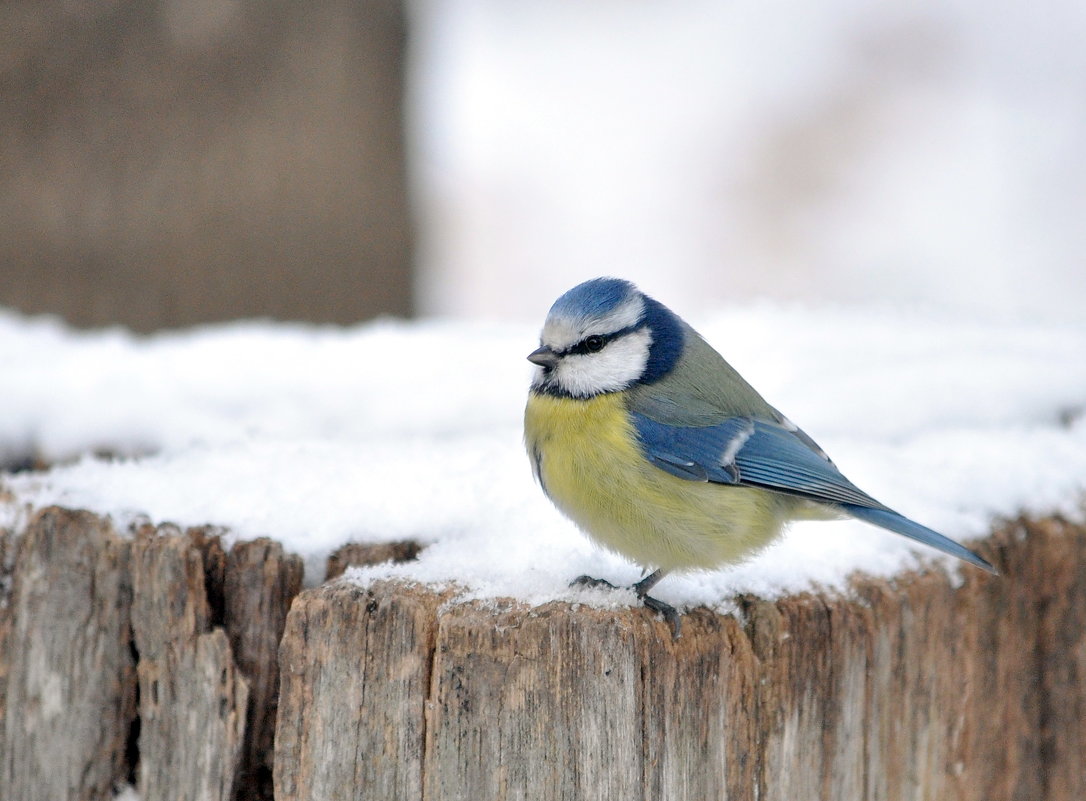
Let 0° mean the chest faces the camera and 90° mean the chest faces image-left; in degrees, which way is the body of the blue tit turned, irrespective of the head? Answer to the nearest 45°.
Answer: approximately 90°

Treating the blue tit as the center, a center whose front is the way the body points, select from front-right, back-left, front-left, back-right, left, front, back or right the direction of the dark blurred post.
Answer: front-right
